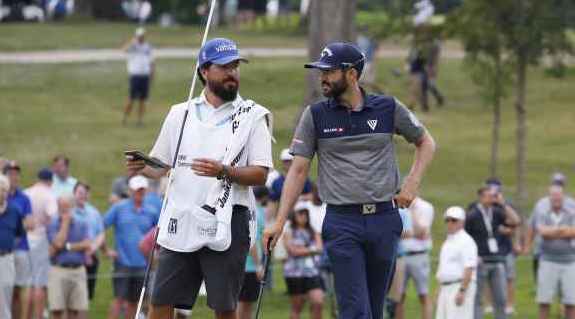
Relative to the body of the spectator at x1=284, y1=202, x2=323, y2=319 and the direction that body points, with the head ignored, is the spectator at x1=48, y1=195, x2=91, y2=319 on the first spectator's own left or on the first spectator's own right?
on the first spectator's own right

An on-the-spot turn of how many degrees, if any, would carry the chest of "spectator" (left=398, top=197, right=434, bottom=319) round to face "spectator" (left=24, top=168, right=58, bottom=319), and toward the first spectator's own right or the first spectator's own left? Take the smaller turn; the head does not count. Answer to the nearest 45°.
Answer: approximately 45° to the first spectator's own right

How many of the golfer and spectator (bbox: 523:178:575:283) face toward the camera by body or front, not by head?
2

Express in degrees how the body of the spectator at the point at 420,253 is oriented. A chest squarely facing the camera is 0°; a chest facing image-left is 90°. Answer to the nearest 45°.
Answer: approximately 45°

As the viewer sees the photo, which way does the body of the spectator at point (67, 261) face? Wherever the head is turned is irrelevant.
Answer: toward the camera

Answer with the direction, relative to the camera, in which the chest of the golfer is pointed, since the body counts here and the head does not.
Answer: toward the camera

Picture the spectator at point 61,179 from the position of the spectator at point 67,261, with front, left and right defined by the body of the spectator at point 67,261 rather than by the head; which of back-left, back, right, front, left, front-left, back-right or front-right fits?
back

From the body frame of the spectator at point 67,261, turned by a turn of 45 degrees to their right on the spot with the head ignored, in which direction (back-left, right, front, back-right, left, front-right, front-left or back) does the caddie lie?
front-left

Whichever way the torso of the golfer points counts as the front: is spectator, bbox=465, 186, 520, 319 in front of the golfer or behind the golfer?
behind

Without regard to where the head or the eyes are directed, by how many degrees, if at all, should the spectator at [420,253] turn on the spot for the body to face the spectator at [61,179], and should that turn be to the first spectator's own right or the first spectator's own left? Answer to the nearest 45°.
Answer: approximately 45° to the first spectator's own right

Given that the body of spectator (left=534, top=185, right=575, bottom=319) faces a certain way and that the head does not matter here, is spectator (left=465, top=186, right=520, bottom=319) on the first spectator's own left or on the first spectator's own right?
on the first spectator's own right
